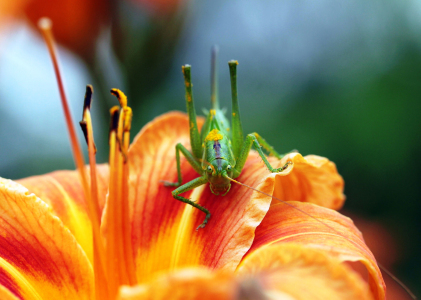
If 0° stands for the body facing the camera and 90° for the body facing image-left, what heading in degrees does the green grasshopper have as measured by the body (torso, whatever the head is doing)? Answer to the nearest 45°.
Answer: approximately 0°
